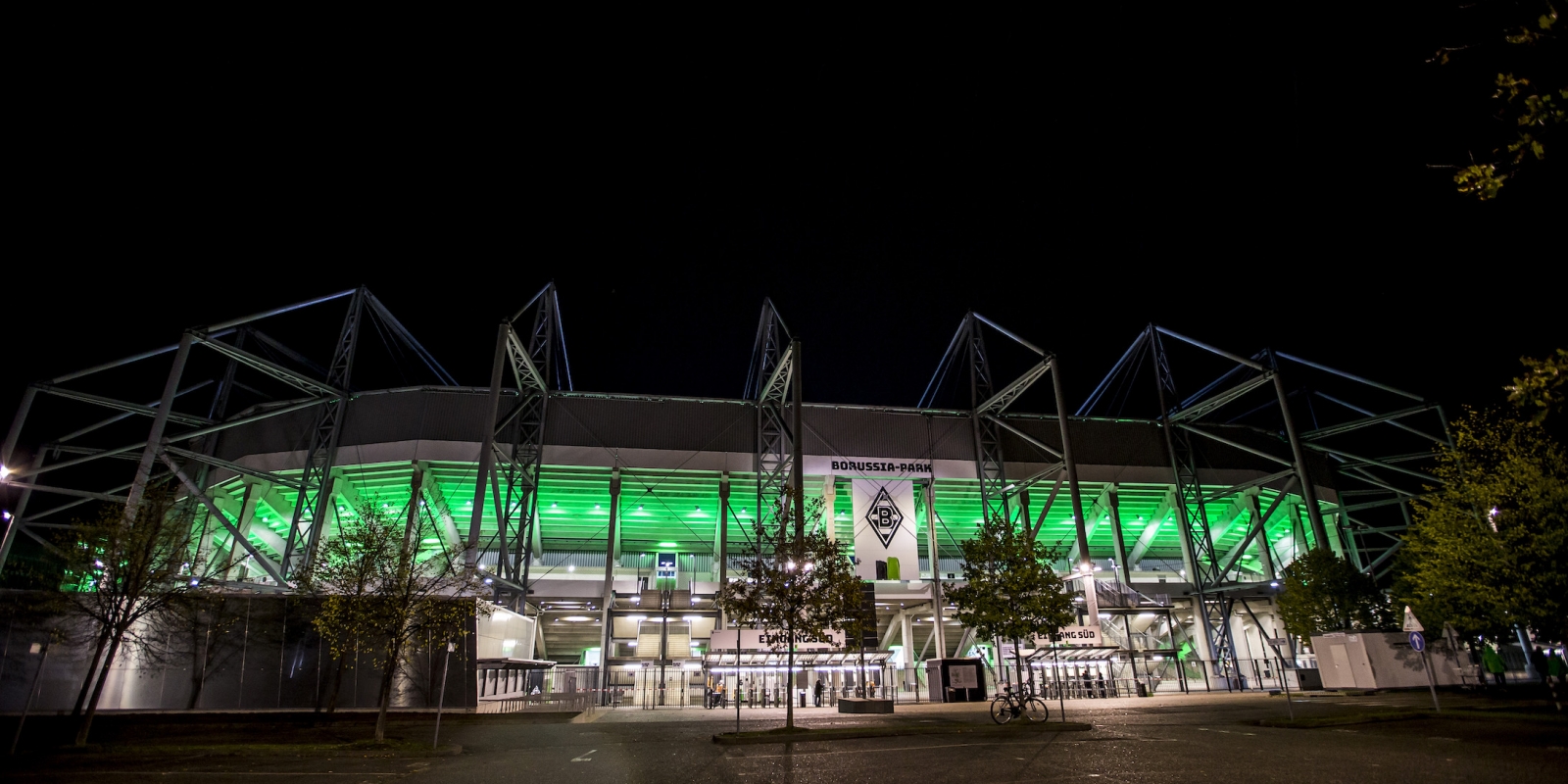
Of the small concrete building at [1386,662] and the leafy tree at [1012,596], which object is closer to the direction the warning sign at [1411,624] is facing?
the leafy tree

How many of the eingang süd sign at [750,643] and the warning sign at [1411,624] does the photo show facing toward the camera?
2

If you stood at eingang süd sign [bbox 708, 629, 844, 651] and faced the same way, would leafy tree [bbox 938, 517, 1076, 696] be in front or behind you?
in front

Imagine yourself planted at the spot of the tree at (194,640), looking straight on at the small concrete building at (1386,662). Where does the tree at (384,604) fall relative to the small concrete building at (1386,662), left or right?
right

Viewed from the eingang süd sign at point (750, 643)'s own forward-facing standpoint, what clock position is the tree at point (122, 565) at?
The tree is roughly at 2 o'clock from the eingang süd sign.

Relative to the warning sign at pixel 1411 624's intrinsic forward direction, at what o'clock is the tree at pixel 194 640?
The tree is roughly at 2 o'clock from the warning sign.

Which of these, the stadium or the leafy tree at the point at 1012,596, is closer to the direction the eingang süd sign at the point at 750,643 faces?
the leafy tree

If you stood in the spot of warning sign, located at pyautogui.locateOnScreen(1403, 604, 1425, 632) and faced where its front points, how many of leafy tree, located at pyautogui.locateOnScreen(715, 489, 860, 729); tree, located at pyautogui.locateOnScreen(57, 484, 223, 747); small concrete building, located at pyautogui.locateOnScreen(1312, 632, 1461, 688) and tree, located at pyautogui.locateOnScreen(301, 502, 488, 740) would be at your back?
1

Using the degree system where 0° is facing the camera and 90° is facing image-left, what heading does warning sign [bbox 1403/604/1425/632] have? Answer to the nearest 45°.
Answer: approximately 0°

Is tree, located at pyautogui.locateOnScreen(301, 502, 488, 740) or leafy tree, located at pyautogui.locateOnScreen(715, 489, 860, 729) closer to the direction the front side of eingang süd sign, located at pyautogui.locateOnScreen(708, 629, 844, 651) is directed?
the leafy tree

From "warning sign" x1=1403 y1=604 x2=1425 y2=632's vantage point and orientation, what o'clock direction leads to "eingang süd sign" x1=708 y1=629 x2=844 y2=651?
The eingang süd sign is roughly at 3 o'clock from the warning sign.

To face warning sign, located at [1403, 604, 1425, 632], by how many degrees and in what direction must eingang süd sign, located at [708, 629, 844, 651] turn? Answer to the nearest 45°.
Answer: approximately 45° to its left

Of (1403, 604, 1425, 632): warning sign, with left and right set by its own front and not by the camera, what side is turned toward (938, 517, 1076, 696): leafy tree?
right
